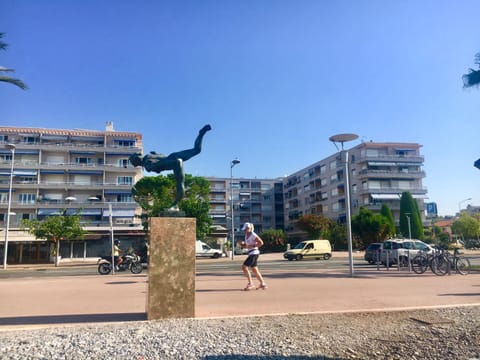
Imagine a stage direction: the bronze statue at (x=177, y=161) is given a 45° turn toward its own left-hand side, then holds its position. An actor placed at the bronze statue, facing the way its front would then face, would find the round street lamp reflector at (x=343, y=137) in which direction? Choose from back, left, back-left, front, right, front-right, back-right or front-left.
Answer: back

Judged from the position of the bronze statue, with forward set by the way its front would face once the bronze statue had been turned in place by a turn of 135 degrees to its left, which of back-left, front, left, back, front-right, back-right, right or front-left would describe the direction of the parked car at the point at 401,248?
left

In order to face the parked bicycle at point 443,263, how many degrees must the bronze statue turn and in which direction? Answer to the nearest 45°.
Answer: approximately 135° to its right

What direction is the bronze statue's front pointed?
to the viewer's left
